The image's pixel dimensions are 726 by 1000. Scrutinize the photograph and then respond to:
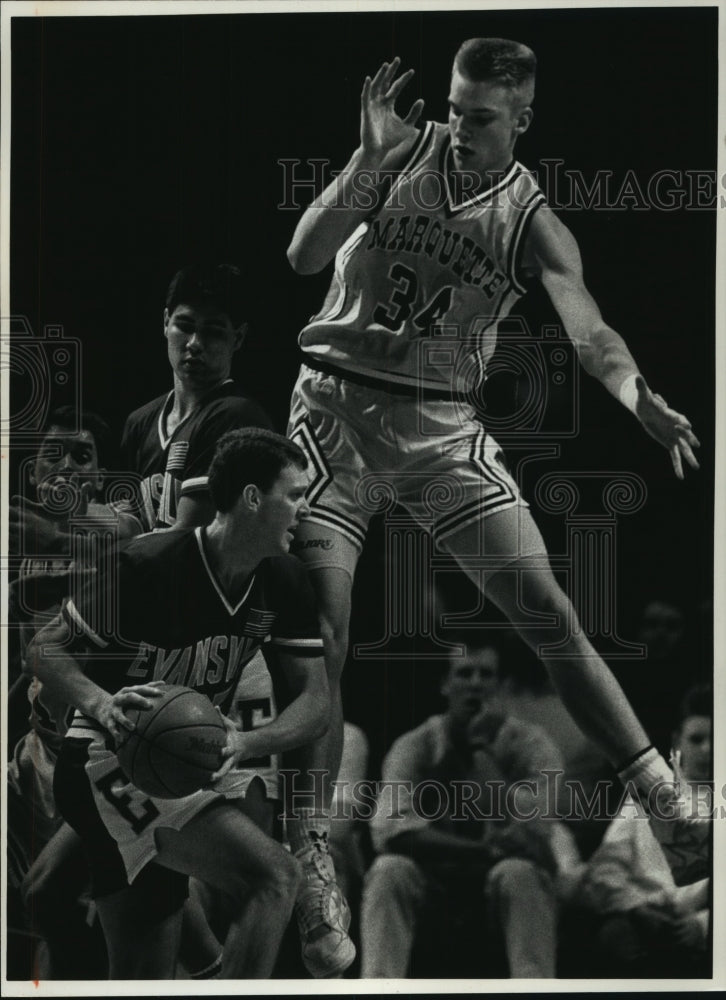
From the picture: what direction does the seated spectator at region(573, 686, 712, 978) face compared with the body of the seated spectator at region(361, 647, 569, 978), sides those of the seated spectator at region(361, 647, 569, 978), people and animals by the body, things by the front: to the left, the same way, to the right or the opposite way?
the same way

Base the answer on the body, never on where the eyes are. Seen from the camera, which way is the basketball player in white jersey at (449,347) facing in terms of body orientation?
toward the camera

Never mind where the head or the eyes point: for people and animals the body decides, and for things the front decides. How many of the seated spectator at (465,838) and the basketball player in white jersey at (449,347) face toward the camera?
2

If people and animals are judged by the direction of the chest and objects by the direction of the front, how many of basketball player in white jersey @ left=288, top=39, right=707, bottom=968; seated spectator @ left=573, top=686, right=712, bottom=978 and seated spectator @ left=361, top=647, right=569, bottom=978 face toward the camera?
3

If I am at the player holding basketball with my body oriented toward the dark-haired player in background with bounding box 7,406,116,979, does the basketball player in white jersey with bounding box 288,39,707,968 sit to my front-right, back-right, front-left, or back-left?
back-right

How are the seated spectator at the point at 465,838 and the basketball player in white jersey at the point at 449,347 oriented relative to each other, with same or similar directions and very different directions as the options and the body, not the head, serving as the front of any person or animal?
same or similar directions

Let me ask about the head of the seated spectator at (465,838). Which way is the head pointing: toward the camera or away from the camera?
toward the camera

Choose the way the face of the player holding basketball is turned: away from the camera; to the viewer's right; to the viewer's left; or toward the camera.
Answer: to the viewer's right

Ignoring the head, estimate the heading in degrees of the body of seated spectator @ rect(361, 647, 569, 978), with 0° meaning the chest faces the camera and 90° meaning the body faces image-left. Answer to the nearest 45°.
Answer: approximately 0°

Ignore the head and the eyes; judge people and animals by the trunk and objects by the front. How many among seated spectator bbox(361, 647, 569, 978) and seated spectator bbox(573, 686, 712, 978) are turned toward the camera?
2
